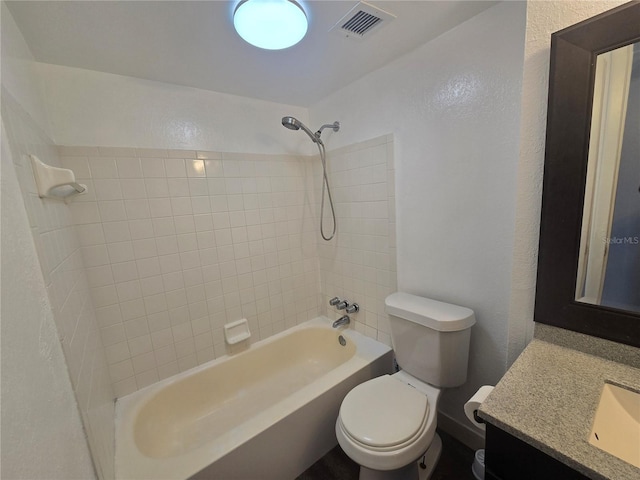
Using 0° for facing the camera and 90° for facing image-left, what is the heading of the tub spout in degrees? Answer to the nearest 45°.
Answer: approximately 45°

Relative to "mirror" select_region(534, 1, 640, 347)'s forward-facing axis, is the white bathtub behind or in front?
in front

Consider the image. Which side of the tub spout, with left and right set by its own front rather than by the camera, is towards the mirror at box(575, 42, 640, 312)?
left

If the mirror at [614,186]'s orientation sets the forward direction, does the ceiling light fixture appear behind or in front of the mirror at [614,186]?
in front

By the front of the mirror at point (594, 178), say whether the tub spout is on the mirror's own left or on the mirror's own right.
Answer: on the mirror's own right

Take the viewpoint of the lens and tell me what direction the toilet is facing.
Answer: facing the viewer and to the left of the viewer

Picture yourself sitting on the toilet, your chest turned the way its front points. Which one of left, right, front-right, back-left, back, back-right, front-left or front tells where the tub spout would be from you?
right

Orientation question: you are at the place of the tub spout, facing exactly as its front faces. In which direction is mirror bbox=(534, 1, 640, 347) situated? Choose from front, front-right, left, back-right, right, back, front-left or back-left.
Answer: left
